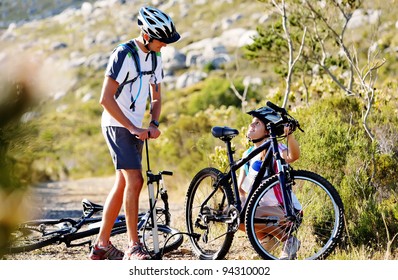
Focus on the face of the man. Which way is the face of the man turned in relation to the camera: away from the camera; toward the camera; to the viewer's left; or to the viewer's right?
to the viewer's right

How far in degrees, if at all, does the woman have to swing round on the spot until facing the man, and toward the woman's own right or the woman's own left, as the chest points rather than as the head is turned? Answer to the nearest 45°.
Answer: approximately 45° to the woman's own right

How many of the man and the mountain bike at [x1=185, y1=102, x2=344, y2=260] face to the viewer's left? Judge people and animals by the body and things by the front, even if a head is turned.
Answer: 0

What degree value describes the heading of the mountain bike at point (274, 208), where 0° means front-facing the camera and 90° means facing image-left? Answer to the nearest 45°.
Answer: approximately 315°

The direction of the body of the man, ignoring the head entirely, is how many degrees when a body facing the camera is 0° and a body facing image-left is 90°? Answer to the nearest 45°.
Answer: approximately 315°

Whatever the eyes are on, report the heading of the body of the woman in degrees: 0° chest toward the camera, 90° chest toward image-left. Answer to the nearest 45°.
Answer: approximately 45°

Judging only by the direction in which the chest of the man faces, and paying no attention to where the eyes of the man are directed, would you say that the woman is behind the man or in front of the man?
in front

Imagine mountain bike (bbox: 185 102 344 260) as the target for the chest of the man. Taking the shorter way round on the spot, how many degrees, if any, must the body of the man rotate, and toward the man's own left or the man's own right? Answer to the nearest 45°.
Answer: approximately 45° to the man's own left

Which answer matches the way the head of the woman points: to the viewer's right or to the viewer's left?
to the viewer's left
